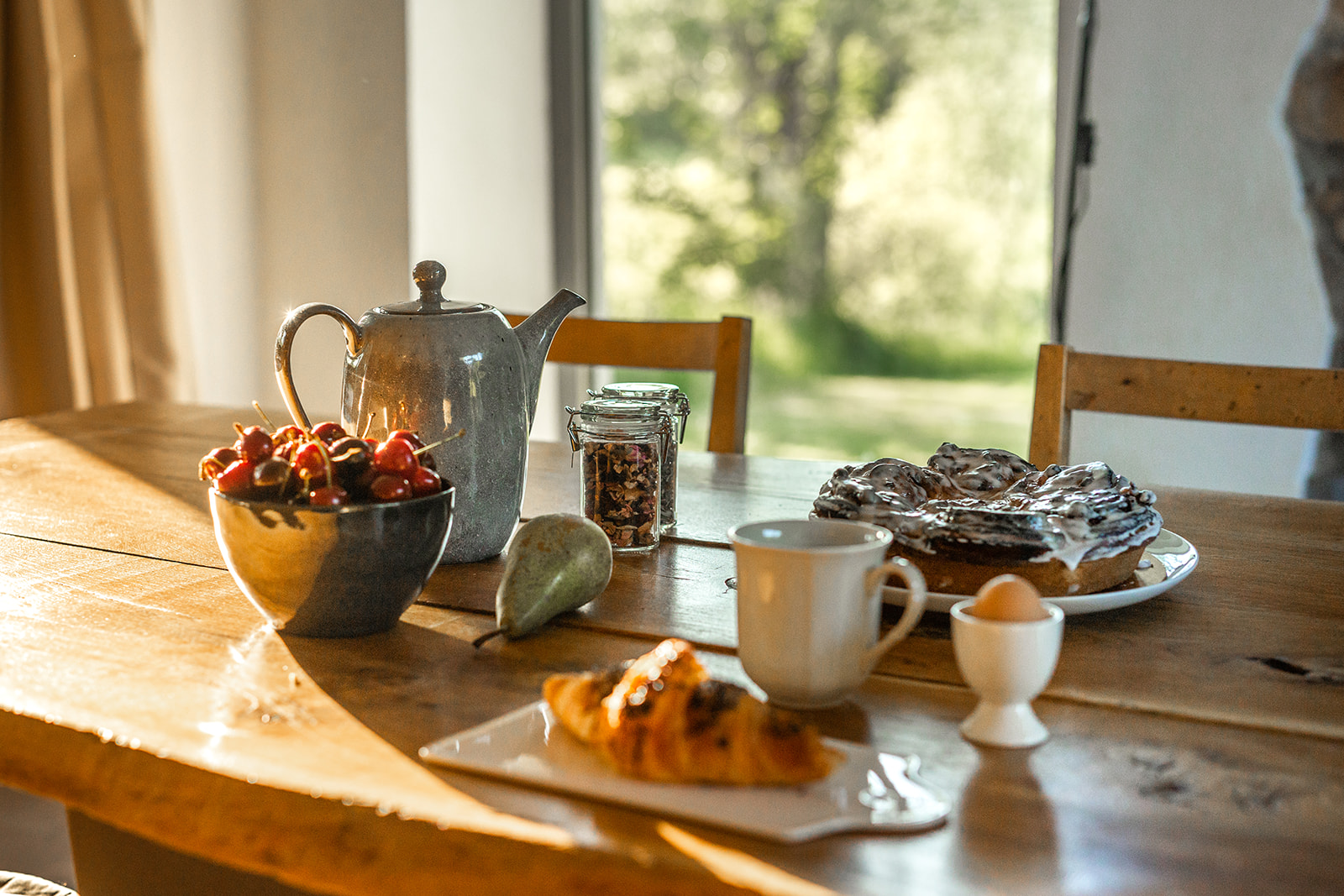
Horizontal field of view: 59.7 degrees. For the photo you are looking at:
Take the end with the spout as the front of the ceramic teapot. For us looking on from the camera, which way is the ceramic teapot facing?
facing to the right of the viewer
